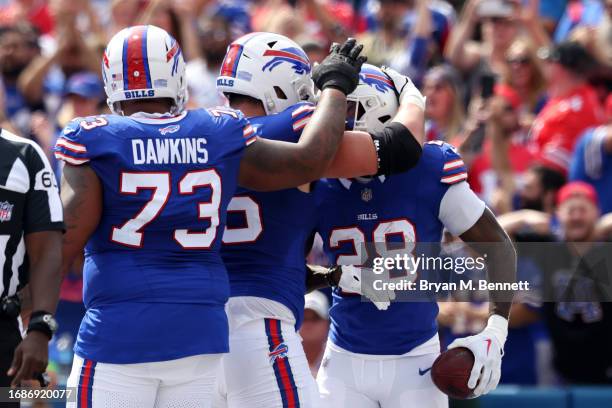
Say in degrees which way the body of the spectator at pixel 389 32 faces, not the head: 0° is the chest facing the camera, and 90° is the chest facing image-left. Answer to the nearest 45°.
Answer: approximately 0°

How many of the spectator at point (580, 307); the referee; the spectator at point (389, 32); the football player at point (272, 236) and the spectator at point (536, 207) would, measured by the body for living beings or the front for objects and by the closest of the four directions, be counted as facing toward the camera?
3

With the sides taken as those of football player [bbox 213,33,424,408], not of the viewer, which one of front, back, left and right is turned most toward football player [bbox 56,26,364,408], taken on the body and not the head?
back

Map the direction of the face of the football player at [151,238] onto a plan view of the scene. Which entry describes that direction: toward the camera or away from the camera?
away from the camera
